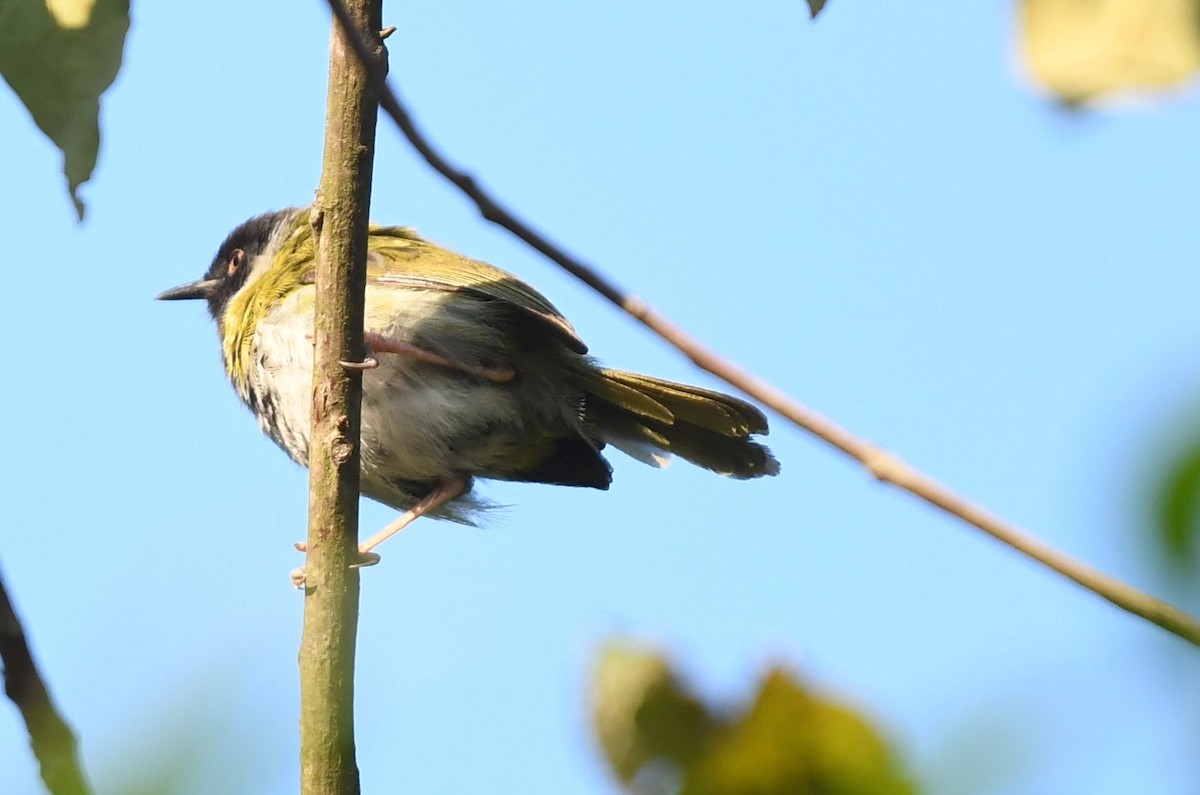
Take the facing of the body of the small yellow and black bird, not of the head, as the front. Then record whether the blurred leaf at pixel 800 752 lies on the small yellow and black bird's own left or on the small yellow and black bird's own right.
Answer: on the small yellow and black bird's own left

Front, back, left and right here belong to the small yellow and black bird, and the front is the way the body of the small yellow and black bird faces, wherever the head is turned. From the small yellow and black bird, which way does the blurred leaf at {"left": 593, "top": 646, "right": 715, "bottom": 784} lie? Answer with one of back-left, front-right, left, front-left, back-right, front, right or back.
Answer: left

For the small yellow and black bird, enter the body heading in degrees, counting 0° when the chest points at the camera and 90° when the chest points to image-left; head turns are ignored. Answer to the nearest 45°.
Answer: approximately 90°

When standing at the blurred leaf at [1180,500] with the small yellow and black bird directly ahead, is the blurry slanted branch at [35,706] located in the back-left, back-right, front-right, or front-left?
front-left
